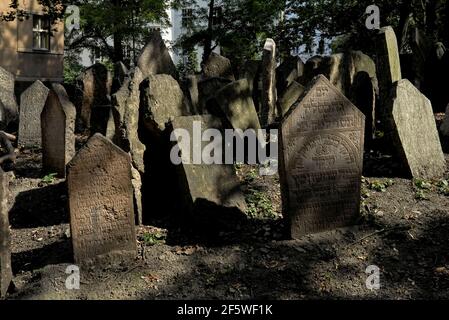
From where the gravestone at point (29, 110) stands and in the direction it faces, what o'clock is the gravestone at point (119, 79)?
the gravestone at point (119, 79) is roughly at 8 o'clock from the gravestone at point (29, 110).

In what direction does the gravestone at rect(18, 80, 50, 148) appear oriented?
toward the camera

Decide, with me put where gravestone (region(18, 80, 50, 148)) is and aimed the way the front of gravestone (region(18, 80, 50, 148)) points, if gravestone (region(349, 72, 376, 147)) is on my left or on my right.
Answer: on my left

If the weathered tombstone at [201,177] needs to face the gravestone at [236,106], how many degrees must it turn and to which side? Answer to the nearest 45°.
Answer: approximately 180°

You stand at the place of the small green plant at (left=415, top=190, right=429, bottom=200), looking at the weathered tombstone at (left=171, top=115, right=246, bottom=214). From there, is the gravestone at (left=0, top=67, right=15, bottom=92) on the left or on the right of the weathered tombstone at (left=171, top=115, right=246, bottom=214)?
right

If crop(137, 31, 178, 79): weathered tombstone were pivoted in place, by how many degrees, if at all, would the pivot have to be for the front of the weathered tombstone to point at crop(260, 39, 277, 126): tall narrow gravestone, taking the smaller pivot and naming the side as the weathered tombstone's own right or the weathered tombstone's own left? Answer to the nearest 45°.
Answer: approximately 135° to the weathered tombstone's own left

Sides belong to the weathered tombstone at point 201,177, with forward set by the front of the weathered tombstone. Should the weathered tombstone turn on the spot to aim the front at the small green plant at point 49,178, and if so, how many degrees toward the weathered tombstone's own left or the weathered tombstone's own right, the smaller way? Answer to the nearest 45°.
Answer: approximately 135° to the weathered tombstone's own right

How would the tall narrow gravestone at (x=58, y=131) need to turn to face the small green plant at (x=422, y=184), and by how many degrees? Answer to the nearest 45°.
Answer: approximately 90° to its left

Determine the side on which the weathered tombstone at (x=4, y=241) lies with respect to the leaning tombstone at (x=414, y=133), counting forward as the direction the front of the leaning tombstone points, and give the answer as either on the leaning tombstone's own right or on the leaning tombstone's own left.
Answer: on the leaning tombstone's own right

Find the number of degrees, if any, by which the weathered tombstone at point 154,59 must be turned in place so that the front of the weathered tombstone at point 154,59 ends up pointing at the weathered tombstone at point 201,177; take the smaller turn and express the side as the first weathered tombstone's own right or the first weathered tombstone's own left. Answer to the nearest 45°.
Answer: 0° — it already faces it

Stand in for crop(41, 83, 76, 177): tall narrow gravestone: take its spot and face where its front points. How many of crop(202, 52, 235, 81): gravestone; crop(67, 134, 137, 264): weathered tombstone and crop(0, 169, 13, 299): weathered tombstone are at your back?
1

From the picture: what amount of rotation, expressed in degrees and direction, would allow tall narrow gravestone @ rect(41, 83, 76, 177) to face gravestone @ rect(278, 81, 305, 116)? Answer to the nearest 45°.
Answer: approximately 135° to its left

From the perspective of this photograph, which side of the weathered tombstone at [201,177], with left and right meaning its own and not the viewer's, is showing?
front

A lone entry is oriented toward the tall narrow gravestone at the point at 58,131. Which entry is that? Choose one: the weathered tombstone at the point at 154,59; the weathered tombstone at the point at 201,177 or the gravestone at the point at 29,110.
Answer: the gravestone

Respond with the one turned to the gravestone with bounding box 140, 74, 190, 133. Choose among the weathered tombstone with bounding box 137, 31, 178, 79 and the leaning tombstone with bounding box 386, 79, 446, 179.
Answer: the weathered tombstone

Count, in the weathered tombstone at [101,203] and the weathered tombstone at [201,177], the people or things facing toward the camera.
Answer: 2

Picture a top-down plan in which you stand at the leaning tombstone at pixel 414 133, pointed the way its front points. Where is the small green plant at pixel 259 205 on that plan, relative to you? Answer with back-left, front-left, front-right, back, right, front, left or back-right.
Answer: right
